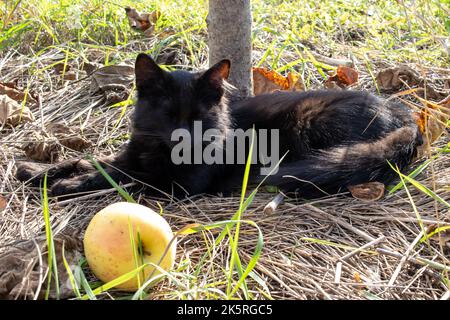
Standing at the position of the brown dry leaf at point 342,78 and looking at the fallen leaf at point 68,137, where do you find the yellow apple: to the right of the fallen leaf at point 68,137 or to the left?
left

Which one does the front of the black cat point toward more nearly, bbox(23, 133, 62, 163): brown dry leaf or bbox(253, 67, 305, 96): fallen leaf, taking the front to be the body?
the brown dry leaf

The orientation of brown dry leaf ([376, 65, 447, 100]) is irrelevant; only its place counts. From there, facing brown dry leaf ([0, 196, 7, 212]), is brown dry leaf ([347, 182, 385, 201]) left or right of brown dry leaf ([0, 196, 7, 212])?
left

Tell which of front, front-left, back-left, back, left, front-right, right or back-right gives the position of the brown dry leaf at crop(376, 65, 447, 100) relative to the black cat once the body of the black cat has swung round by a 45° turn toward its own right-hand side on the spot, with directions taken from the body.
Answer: right

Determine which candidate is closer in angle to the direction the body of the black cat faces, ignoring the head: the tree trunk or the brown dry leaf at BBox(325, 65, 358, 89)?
the tree trunk

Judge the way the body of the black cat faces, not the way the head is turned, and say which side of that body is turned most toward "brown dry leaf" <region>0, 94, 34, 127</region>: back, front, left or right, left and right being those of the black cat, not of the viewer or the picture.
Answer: front

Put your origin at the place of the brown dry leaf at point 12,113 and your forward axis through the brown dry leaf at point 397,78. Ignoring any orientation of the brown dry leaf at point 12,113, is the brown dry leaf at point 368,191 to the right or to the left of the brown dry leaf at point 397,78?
right

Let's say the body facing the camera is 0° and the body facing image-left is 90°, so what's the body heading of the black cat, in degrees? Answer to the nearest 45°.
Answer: approximately 90°

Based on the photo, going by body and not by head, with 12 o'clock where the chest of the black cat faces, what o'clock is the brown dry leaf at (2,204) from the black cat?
The brown dry leaf is roughly at 11 o'clock from the black cat.

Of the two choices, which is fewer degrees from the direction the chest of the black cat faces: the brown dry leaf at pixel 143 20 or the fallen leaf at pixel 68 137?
the fallen leaf

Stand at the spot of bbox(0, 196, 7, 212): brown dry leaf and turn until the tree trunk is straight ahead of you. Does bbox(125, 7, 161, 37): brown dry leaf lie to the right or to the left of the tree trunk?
left

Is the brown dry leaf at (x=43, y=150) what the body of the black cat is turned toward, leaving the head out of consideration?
yes

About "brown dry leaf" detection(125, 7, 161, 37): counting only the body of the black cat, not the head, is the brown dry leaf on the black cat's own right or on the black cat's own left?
on the black cat's own right

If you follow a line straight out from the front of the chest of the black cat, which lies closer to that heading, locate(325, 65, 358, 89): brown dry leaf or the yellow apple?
the yellow apple

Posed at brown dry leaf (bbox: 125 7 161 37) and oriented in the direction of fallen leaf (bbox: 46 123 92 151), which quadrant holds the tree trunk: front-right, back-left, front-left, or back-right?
front-left

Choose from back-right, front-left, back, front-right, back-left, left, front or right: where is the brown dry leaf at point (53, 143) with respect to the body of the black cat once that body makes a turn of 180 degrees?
back

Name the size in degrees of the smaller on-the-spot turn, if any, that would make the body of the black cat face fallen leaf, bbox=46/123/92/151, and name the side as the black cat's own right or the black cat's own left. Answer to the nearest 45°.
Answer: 0° — it already faces it
